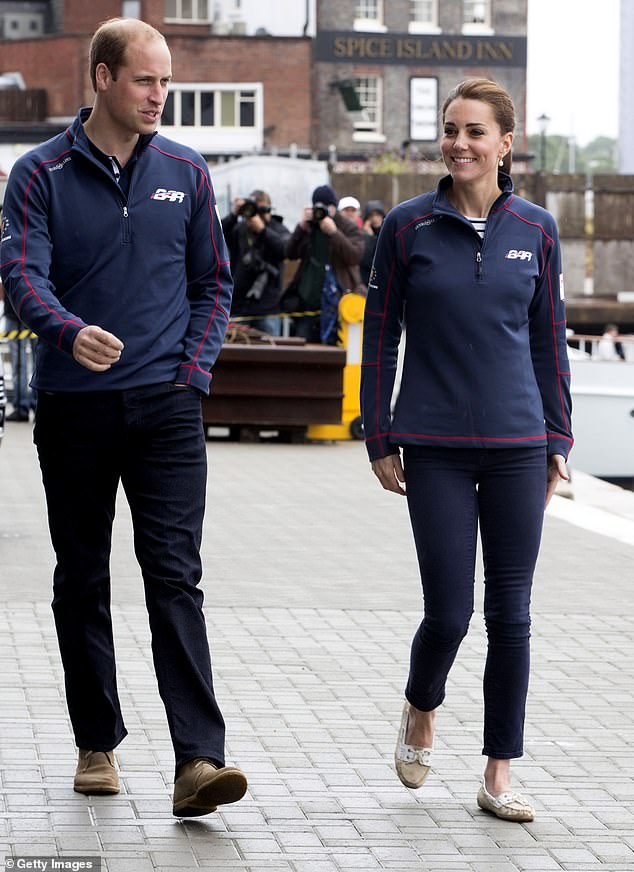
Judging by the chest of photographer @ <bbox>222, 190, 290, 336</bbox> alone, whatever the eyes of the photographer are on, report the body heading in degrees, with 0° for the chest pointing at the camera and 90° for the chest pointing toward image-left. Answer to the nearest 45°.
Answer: approximately 0°

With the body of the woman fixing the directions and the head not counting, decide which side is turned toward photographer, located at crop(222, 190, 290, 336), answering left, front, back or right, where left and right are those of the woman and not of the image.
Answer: back

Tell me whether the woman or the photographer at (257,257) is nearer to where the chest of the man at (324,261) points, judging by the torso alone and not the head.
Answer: the woman

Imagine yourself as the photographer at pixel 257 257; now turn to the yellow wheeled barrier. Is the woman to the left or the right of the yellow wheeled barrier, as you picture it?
right

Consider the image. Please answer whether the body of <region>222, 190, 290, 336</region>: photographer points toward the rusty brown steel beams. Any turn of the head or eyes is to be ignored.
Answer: yes

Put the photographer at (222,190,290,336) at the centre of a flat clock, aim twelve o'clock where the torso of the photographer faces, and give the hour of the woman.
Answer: The woman is roughly at 12 o'clock from the photographer.

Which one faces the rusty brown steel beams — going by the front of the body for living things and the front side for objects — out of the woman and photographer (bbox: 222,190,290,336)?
the photographer

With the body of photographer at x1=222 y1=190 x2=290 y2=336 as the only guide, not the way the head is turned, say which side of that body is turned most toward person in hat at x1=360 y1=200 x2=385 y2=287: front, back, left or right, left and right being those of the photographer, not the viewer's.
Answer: left

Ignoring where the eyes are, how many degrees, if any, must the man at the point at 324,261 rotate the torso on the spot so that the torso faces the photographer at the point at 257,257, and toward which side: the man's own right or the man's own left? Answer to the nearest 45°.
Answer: approximately 135° to the man's own right

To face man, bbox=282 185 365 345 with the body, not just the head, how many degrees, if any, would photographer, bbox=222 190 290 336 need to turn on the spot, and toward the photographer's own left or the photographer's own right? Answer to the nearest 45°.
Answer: approximately 45° to the photographer's own left

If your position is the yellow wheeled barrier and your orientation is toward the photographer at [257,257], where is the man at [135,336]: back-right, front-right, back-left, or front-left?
back-left

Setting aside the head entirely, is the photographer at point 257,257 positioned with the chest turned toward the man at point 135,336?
yes

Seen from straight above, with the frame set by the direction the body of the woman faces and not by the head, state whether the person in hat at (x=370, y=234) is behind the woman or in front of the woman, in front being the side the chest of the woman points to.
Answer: behind
